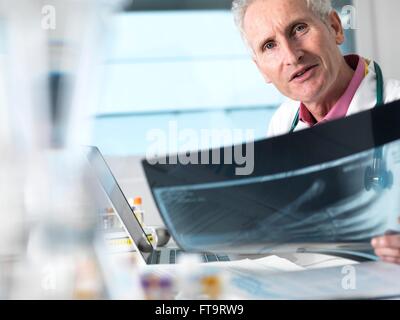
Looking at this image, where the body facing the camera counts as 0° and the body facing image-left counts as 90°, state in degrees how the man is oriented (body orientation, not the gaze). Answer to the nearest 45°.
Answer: approximately 45°

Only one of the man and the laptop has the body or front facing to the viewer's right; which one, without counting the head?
the laptop

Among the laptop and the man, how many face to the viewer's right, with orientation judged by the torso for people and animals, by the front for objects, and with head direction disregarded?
1

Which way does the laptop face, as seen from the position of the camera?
facing to the right of the viewer
